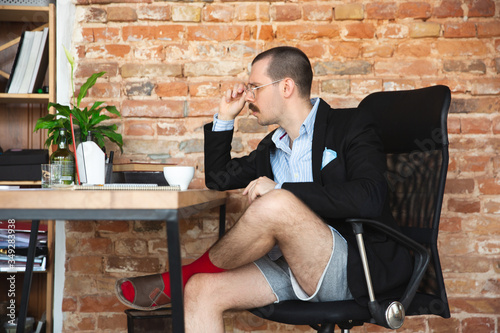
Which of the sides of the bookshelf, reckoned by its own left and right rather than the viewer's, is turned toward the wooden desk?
front

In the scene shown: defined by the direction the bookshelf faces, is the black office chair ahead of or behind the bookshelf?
ahead

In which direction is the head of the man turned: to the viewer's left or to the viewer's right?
to the viewer's left

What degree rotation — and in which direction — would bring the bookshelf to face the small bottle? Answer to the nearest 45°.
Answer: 0° — it already faces it

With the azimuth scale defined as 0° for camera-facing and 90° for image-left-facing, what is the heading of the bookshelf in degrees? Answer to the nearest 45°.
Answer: approximately 0°

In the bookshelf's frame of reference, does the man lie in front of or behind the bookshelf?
in front
